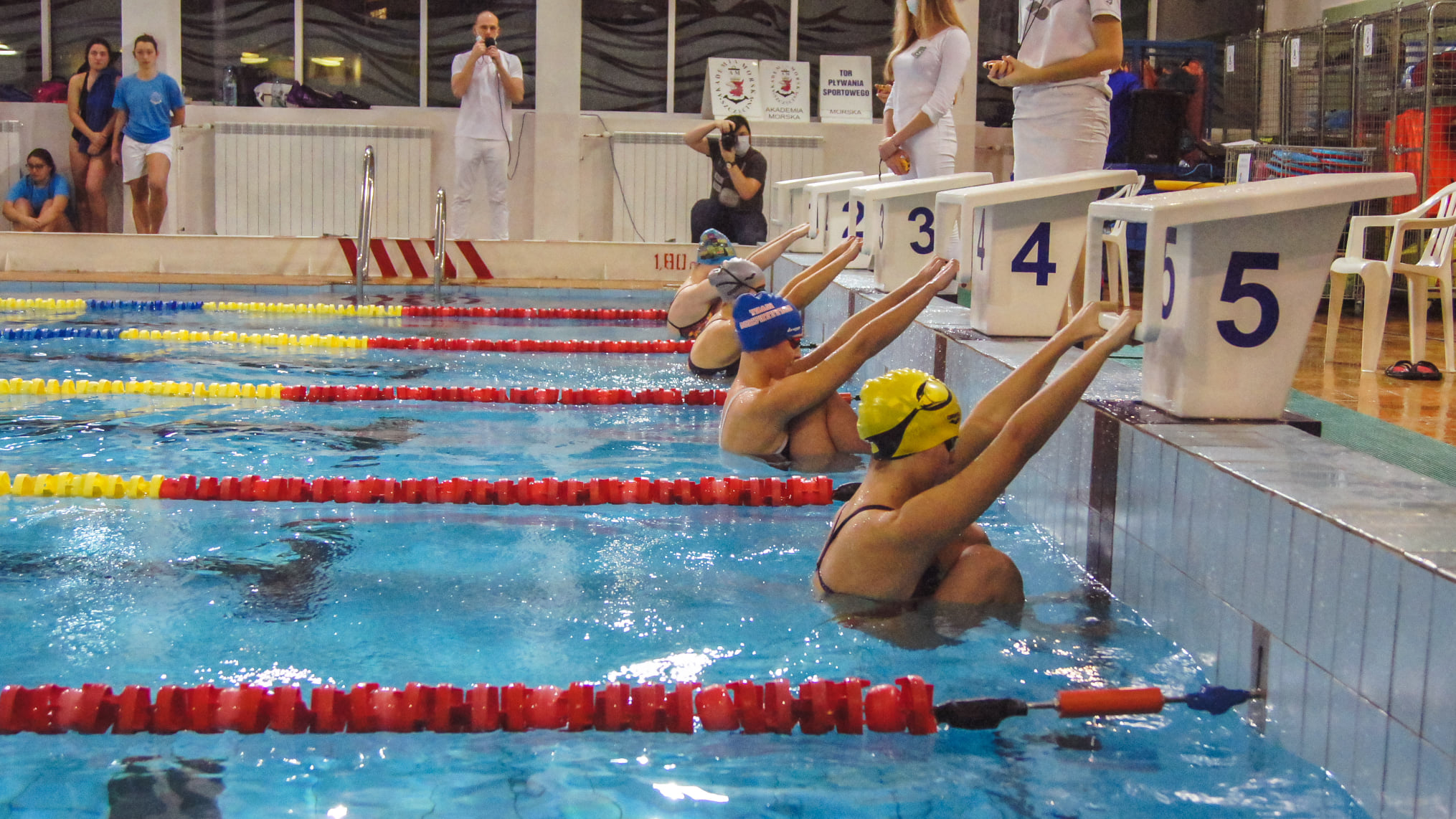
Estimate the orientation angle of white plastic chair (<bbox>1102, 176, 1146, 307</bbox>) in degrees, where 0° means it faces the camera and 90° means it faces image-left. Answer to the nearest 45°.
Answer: approximately 90°

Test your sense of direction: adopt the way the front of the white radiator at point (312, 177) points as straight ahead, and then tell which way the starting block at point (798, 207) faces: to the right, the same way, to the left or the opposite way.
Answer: to the right

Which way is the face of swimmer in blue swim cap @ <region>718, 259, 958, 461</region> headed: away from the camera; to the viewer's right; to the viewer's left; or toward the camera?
to the viewer's right

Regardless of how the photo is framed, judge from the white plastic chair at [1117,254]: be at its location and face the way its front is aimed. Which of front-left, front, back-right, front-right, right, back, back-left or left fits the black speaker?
right

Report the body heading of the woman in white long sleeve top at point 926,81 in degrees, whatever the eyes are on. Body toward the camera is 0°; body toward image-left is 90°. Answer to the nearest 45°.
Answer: approximately 45°

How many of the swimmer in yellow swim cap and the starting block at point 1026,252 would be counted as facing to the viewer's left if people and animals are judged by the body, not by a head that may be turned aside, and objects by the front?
1

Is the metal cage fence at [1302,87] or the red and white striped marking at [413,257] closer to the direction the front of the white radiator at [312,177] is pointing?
the red and white striped marking

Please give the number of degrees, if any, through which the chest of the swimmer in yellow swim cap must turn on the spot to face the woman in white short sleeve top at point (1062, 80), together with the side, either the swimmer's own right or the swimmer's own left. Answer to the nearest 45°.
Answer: approximately 90° to the swimmer's own left

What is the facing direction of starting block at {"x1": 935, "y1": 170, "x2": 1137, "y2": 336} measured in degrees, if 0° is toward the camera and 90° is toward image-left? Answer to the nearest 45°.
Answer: approximately 90°

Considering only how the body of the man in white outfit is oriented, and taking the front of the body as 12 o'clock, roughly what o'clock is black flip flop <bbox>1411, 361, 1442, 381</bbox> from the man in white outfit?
The black flip flop is roughly at 11 o'clock from the man in white outfit.

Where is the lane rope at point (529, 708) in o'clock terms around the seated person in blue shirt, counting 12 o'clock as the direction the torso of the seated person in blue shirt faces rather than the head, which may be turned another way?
The lane rope is roughly at 12 o'clock from the seated person in blue shirt.

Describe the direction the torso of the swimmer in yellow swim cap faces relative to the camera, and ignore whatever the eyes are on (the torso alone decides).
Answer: to the viewer's right

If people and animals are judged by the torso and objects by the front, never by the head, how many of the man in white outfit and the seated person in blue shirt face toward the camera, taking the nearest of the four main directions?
2

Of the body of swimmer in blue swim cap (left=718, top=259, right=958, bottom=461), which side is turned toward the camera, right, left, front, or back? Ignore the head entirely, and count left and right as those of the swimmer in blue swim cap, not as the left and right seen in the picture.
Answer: right

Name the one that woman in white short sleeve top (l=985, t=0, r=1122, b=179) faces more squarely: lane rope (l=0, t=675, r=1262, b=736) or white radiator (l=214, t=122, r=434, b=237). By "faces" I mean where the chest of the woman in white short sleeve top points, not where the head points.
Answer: the lane rope
